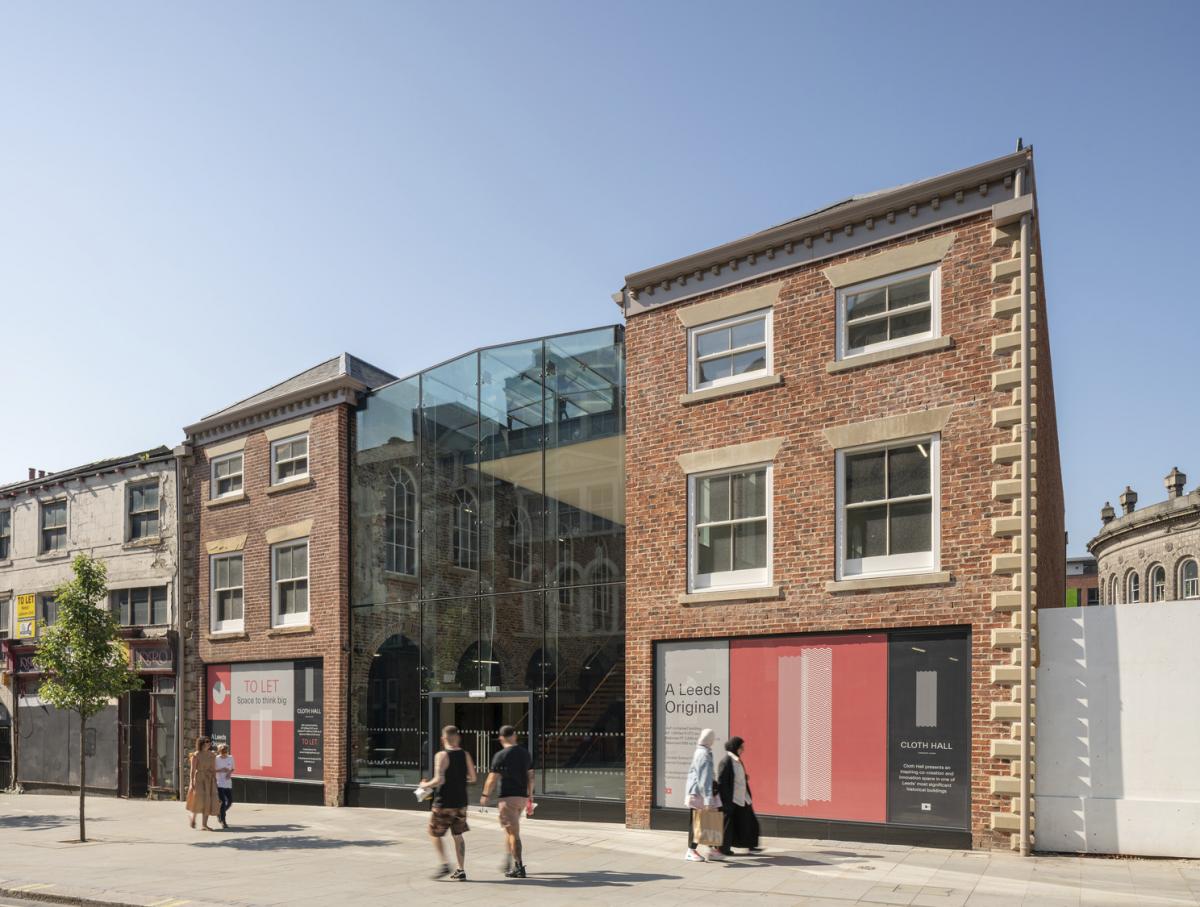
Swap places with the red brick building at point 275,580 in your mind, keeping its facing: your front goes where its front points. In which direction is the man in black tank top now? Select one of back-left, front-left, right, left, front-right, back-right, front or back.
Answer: front-left

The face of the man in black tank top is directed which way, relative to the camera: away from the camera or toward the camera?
away from the camera

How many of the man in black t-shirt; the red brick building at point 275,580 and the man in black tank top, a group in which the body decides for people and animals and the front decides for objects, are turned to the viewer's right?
0

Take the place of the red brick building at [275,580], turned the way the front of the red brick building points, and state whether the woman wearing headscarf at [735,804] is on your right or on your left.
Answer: on your left

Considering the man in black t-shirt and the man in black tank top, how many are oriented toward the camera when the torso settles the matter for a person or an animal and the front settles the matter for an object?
0

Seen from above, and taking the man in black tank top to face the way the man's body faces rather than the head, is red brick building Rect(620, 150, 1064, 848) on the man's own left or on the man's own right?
on the man's own right

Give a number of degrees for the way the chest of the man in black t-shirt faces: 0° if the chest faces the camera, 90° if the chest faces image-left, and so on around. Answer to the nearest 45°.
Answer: approximately 135°

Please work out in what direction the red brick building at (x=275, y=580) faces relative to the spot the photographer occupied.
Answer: facing the viewer and to the left of the viewer

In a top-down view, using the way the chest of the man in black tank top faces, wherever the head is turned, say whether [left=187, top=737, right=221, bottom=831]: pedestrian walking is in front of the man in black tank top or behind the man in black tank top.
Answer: in front

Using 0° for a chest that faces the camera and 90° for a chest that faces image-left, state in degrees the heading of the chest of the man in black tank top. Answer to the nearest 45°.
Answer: approximately 135°
